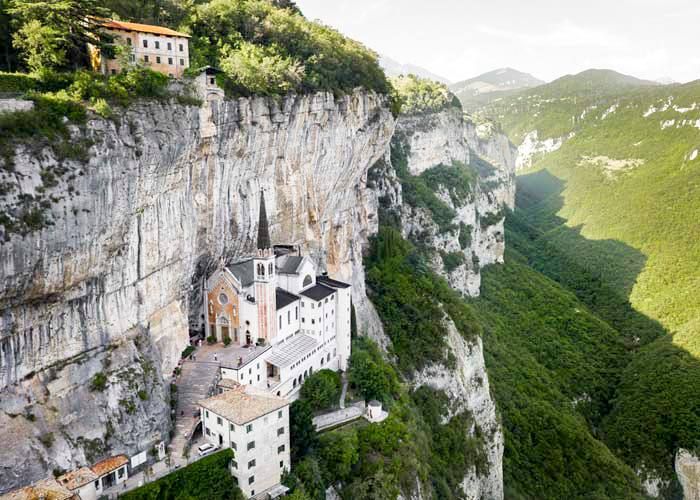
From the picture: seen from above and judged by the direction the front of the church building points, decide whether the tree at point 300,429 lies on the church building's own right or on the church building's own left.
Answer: on the church building's own left

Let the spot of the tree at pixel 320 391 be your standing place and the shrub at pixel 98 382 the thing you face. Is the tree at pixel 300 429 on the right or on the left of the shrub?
left

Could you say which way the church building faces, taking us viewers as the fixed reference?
facing the viewer and to the left of the viewer

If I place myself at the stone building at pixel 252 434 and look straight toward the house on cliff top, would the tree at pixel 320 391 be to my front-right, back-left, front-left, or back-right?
front-right

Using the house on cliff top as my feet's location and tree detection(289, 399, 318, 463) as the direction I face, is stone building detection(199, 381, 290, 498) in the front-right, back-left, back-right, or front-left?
front-right

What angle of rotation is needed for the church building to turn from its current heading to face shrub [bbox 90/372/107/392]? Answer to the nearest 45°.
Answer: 0° — it already faces it

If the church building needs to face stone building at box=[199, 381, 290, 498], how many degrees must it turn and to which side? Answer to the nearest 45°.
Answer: approximately 45° to its left

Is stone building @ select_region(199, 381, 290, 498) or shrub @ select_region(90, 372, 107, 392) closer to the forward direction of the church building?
the shrub

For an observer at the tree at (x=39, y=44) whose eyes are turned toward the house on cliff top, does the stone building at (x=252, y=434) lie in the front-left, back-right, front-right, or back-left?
front-right
